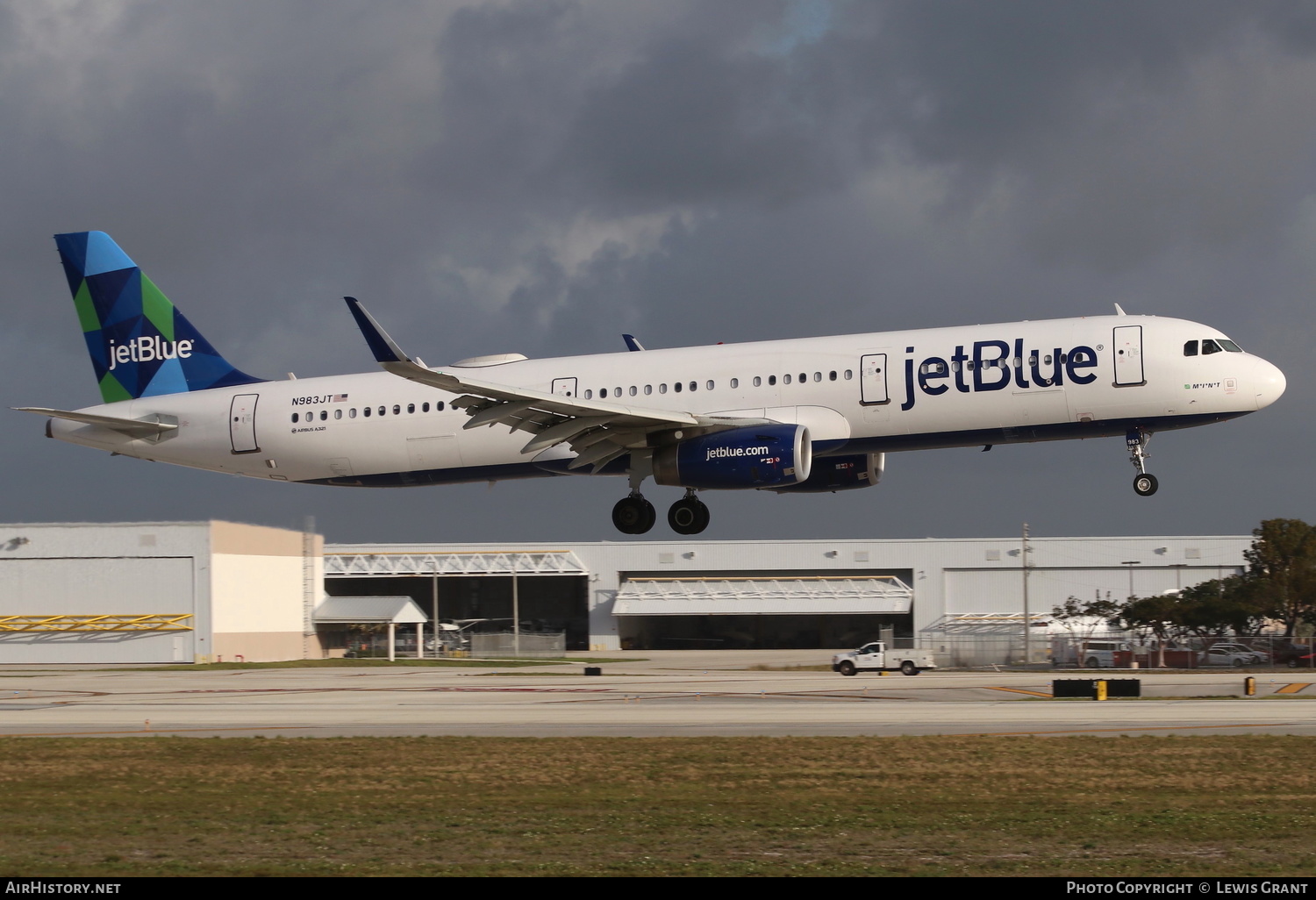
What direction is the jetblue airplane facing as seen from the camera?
to the viewer's right
